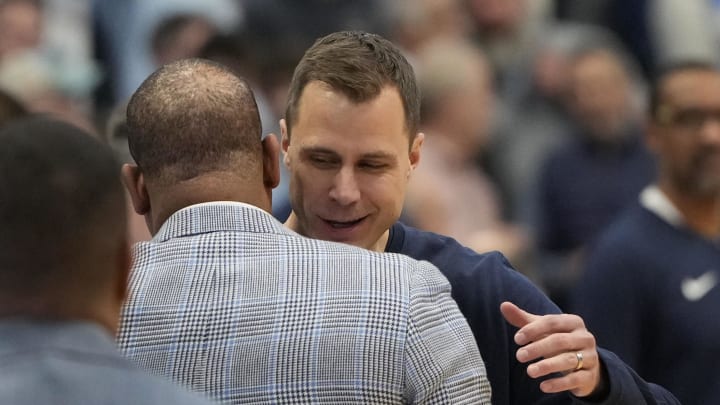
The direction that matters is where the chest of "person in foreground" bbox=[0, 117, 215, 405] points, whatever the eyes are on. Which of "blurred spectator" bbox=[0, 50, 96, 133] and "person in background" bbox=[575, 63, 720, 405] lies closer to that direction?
the blurred spectator

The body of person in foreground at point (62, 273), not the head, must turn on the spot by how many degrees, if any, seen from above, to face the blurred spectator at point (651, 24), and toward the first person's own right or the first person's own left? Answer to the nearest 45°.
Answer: approximately 45° to the first person's own right

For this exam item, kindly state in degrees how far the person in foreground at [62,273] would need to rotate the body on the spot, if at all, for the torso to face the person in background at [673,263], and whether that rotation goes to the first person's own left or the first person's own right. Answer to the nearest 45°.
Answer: approximately 45° to the first person's own right

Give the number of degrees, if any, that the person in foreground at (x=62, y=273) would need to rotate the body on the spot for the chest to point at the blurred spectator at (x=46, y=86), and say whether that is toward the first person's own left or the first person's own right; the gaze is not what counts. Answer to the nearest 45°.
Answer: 0° — they already face them

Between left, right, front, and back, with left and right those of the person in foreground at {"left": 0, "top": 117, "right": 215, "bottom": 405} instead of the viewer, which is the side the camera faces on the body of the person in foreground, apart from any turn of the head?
back

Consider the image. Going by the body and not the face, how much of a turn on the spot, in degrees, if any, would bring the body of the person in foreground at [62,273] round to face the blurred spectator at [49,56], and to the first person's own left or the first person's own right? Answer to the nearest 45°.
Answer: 0° — they already face them

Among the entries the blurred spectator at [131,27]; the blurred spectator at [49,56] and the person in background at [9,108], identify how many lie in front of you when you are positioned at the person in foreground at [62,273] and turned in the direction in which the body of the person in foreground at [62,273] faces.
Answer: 3

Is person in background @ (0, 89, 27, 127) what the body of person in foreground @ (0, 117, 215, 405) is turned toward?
yes

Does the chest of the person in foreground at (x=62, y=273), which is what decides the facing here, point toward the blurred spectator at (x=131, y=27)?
yes
